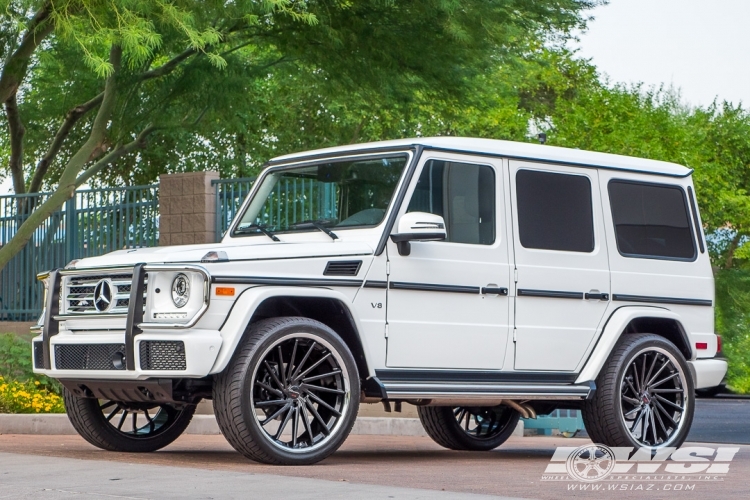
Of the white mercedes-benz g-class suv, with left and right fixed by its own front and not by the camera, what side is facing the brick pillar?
right

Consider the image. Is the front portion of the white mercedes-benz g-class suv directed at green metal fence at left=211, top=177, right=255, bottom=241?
no

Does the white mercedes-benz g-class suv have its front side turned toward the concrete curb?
no

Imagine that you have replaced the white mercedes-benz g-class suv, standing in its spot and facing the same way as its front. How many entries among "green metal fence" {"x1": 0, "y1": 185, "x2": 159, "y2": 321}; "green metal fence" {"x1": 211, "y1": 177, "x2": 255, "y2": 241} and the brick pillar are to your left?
0
